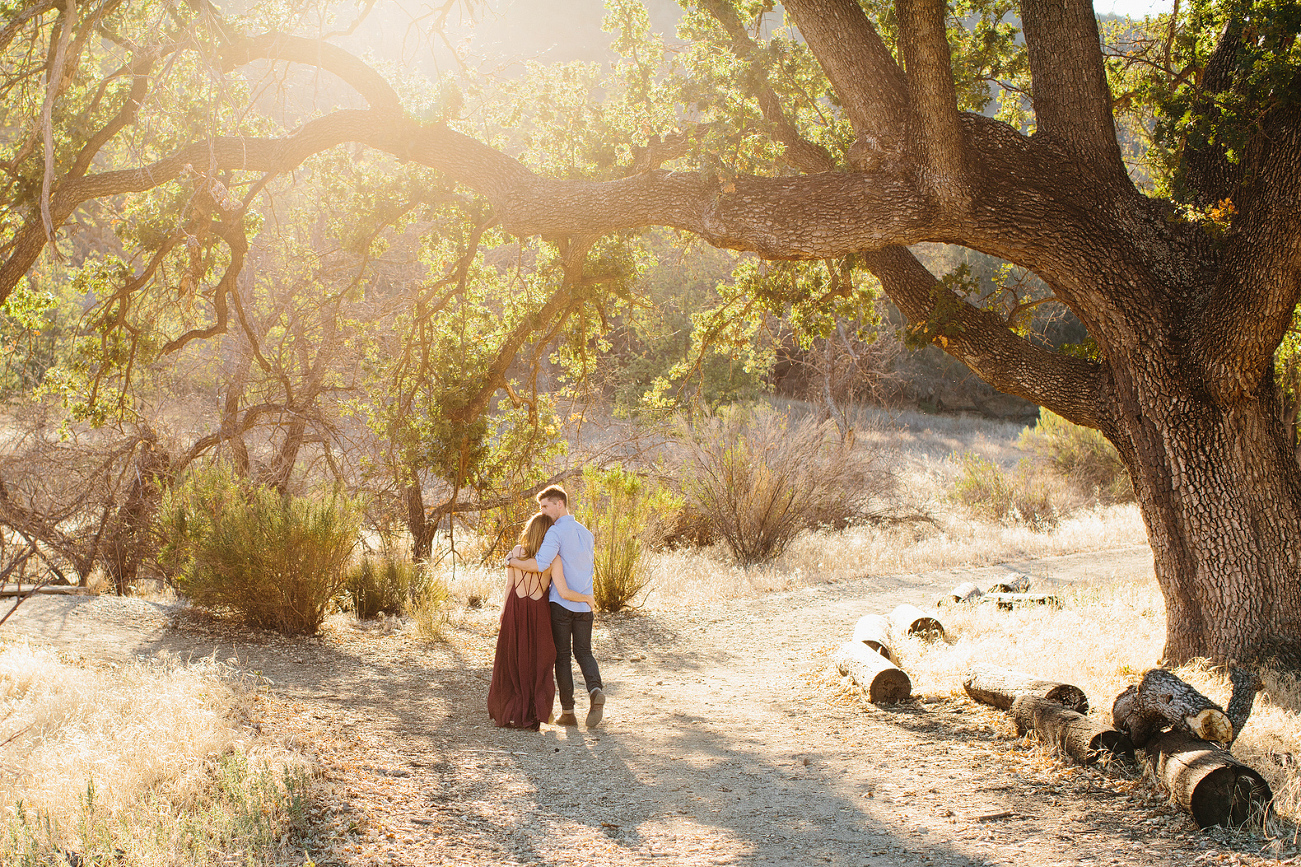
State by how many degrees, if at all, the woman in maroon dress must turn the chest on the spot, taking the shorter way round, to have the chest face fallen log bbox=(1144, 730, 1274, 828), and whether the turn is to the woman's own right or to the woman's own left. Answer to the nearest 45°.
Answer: approximately 135° to the woman's own right

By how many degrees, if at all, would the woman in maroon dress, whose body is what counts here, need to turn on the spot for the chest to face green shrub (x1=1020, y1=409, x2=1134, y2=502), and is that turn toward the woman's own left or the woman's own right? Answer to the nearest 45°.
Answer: approximately 45° to the woman's own right

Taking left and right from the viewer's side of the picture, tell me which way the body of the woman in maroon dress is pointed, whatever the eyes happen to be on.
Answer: facing away from the viewer

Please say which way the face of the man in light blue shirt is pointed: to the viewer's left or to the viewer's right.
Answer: to the viewer's left

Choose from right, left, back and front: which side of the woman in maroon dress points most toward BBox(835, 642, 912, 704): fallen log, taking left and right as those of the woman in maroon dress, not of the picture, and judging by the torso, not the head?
right

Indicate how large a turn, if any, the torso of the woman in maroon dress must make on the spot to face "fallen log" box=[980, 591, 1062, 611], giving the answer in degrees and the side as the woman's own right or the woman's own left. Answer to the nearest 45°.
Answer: approximately 45° to the woman's own right

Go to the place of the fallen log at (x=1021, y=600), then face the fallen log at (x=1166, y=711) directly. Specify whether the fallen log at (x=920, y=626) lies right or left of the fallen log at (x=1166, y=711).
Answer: right

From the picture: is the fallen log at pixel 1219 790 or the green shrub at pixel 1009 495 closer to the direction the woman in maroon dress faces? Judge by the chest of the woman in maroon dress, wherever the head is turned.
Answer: the green shrub

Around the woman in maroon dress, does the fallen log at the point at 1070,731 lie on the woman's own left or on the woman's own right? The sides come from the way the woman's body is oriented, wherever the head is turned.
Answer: on the woman's own right

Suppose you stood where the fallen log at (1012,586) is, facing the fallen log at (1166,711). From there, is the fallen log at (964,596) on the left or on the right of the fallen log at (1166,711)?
right
